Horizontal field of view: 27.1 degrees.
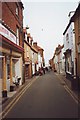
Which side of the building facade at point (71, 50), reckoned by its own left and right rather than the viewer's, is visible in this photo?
left

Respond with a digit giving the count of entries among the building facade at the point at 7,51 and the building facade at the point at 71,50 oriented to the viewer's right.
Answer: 1

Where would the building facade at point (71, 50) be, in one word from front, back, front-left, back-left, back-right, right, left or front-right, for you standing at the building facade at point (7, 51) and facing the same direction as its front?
front-left

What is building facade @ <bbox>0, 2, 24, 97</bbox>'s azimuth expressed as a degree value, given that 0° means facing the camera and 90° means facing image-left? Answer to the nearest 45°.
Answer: approximately 270°

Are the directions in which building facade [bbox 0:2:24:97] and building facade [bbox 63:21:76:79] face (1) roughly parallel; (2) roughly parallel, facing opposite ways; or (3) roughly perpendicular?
roughly parallel, facing opposite ways

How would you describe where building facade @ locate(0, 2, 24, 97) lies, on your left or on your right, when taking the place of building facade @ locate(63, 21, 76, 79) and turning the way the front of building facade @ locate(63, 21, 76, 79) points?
on your left
